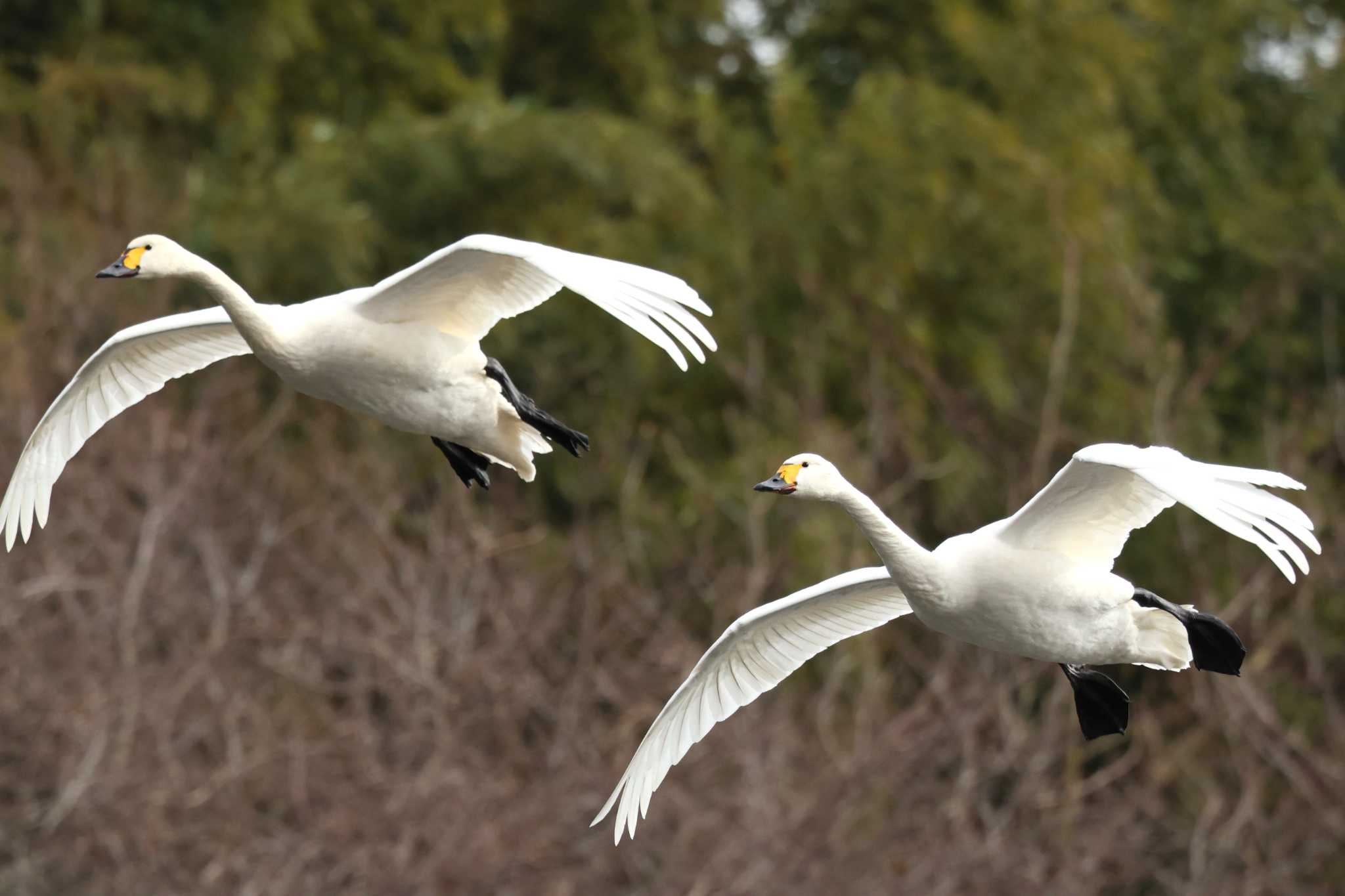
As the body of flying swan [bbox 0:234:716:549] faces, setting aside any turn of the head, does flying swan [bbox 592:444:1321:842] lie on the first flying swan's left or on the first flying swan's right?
on the first flying swan's left

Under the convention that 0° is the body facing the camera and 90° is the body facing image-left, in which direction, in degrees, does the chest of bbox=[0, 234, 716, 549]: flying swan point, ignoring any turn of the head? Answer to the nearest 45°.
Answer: approximately 45°

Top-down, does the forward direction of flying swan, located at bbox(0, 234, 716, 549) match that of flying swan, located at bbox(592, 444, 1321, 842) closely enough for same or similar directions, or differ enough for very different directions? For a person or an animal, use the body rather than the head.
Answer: same or similar directions

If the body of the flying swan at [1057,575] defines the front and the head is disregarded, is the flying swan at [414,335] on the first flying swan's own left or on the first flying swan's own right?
on the first flying swan's own right

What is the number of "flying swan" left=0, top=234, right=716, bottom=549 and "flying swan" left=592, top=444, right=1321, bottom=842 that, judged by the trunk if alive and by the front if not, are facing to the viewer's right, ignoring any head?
0
